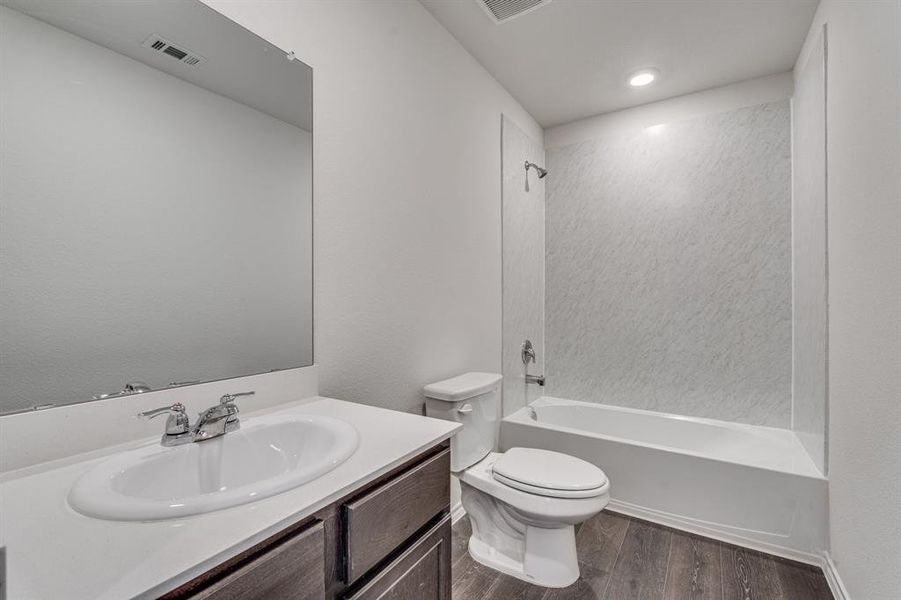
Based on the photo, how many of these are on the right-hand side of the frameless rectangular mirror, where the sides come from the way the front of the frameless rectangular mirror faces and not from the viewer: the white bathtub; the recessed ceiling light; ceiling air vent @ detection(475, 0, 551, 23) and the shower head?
0

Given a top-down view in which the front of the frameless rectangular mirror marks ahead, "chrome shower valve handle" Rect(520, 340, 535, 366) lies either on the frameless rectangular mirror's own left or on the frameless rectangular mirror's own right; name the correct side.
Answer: on the frameless rectangular mirror's own left

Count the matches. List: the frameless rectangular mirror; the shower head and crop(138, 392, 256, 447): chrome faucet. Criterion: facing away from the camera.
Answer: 0

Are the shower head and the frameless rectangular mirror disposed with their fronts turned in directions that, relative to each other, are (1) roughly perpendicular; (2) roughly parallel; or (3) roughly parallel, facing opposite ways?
roughly parallel

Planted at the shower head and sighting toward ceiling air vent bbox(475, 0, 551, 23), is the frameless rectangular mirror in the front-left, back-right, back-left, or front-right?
front-right

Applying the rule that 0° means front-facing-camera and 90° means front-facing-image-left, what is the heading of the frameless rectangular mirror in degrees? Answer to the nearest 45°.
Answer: approximately 315°

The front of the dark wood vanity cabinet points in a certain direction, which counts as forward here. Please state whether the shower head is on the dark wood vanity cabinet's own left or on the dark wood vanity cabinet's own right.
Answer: on the dark wood vanity cabinet's own left

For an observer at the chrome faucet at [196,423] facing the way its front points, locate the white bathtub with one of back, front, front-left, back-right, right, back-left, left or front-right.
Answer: front-left

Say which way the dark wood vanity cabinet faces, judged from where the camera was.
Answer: facing the viewer and to the right of the viewer

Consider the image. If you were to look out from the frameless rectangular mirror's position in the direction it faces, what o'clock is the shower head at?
The shower head is roughly at 10 o'clock from the frameless rectangular mirror.

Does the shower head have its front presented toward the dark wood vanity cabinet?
no

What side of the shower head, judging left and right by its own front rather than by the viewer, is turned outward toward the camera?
right

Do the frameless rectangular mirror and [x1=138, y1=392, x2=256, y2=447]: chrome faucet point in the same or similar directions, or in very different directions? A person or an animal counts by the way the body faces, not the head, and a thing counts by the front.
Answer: same or similar directions

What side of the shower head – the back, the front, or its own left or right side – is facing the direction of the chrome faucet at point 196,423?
right
